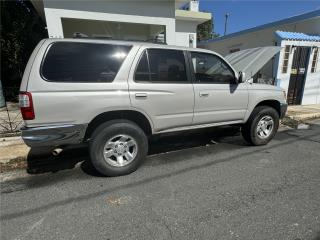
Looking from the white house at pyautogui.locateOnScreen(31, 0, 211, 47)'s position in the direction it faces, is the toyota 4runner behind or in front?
in front

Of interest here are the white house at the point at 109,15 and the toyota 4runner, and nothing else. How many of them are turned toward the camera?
1

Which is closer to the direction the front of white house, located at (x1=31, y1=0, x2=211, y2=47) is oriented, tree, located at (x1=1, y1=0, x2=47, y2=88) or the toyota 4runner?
the toyota 4runner

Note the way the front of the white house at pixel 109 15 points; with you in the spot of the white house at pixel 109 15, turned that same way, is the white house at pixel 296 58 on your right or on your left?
on your left

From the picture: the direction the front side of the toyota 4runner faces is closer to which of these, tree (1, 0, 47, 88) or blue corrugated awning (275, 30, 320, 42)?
the blue corrugated awning

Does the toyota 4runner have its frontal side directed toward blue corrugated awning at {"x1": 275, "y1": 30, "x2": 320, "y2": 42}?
yes

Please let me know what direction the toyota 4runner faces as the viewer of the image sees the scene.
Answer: facing away from the viewer and to the right of the viewer

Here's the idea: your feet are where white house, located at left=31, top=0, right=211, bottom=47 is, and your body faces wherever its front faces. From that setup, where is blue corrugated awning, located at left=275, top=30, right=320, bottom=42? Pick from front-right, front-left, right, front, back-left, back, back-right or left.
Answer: left

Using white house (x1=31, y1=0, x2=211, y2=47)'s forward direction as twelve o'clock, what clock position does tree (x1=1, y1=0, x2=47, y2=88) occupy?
The tree is roughly at 4 o'clock from the white house.

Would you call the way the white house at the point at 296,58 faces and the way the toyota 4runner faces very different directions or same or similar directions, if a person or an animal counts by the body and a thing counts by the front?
very different directions
